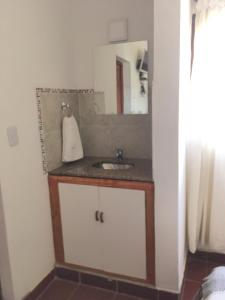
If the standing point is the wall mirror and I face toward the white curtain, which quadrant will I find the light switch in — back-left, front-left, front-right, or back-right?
back-right

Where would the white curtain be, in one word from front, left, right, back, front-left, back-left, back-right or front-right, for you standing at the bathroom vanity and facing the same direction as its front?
left

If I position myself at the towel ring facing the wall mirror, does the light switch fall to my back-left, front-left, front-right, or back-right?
back-right

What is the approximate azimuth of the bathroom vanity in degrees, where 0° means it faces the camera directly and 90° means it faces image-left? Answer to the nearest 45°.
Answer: approximately 0°
